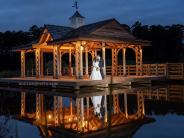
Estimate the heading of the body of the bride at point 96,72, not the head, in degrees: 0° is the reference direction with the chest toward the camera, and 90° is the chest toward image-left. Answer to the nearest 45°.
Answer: approximately 315°
